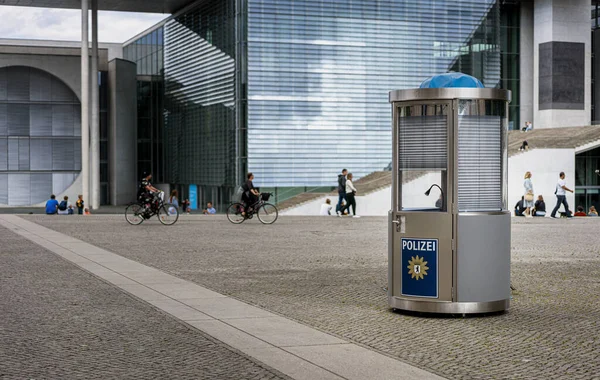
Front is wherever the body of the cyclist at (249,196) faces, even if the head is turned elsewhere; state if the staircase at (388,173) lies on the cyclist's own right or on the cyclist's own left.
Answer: on the cyclist's own left

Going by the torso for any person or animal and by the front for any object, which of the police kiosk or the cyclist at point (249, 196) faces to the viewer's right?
the cyclist

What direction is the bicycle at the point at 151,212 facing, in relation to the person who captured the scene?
facing to the right of the viewer

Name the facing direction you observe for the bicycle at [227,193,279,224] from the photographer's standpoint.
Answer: facing to the right of the viewer

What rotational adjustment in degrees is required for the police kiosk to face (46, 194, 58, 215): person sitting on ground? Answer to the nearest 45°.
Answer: approximately 90° to its right

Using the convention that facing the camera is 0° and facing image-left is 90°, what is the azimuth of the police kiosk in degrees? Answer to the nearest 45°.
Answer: approximately 45°

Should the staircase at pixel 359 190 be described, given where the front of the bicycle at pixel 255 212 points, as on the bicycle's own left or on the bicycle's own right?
on the bicycle's own left

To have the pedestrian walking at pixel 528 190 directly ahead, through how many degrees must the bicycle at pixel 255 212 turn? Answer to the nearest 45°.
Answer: approximately 45° to its left
